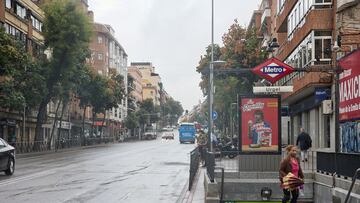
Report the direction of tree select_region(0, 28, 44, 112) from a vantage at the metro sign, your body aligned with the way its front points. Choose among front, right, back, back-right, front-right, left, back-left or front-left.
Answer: back-right

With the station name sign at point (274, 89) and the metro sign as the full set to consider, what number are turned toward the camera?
2

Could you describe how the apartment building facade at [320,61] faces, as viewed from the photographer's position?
facing the viewer and to the left of the viewer

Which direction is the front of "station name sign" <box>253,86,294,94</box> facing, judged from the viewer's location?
facing the viewer

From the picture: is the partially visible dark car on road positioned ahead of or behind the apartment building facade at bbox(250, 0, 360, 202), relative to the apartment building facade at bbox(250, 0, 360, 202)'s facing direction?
ahead

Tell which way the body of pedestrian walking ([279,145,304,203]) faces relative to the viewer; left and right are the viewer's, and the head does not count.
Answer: facing the viewer and to the right of the viewer

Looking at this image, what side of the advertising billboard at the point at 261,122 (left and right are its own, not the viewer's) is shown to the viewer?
front

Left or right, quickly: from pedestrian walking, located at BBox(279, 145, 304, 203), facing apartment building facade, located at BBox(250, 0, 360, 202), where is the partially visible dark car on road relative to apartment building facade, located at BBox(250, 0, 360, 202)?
left

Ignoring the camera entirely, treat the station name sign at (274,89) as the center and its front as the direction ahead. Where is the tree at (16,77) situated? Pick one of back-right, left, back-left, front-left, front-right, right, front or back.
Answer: back-right

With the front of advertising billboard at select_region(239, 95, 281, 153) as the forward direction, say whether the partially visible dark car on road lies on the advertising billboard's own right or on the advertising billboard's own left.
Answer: on the advertising billboard's own right
